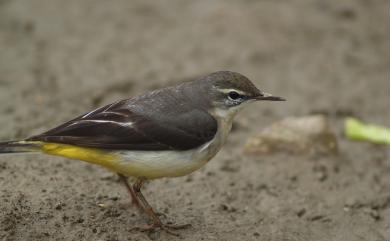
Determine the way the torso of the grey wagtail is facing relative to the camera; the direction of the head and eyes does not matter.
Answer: to the viewer's right

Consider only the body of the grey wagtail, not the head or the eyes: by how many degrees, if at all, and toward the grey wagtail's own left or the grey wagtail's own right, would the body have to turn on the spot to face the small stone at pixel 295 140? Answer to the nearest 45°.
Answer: approximately 45° to the grey wagtail's own left
